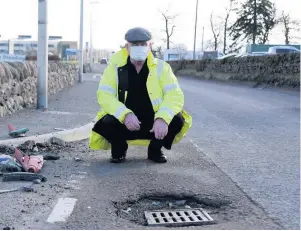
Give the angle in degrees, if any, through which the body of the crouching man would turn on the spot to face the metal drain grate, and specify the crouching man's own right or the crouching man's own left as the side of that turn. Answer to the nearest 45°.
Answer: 0° — they already face it

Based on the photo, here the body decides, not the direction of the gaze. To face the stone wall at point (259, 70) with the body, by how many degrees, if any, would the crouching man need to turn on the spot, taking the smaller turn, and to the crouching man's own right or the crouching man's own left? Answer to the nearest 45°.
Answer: approximately 180°

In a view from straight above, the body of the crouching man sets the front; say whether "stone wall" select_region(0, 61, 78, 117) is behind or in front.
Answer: behind

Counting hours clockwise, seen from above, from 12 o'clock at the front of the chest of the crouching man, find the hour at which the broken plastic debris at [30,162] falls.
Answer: The broken plastic debris is roughly at 2 o'clock from the crouching man.

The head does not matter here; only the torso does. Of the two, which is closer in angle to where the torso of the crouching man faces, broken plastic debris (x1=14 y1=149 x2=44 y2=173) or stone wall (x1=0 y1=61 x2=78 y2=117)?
the broken plastic debris

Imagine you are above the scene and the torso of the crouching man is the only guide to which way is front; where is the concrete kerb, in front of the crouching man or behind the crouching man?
behind

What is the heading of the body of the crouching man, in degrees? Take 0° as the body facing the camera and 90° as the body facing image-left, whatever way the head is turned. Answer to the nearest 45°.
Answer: approximately 0°

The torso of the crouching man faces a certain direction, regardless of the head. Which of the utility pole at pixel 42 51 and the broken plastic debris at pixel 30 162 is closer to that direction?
the broken plastic debris

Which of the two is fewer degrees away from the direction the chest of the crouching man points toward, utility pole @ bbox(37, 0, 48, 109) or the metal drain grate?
the metal drain grate
